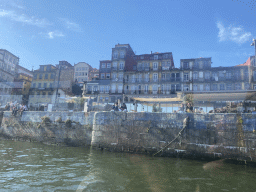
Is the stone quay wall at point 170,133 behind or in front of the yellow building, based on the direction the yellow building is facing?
in front

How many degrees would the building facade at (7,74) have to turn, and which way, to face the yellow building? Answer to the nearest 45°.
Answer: approximately 45° to its left

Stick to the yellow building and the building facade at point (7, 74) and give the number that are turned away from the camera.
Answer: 0

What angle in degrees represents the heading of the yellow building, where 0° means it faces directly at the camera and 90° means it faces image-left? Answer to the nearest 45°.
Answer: approximately 0°
